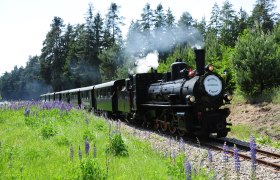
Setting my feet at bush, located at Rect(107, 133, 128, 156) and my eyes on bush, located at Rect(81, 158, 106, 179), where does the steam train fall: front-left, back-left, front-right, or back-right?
back-left

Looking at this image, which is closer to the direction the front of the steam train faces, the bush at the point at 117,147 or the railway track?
the railway track

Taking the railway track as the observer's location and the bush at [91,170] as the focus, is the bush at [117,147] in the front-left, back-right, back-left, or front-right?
front-right

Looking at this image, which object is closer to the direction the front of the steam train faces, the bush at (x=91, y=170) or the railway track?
the railway track

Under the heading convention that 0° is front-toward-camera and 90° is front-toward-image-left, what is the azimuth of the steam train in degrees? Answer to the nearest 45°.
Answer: approximately 315°

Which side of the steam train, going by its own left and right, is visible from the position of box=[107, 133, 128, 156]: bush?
right

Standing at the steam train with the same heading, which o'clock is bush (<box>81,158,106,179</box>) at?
The bush is roughly at 2 o'clock from the steam train.

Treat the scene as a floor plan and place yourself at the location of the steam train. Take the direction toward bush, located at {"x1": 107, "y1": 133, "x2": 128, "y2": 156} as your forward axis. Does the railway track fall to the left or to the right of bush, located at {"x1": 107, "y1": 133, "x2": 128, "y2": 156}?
left
